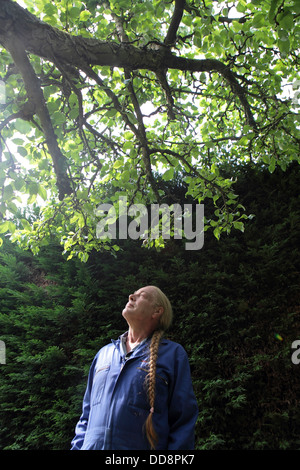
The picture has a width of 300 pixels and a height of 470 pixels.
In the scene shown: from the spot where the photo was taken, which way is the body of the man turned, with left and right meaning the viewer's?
facing the viewer and to the left of the viewer

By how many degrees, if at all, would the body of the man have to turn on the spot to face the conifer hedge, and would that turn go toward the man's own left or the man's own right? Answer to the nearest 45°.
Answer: approximately 135° to the man's own right
